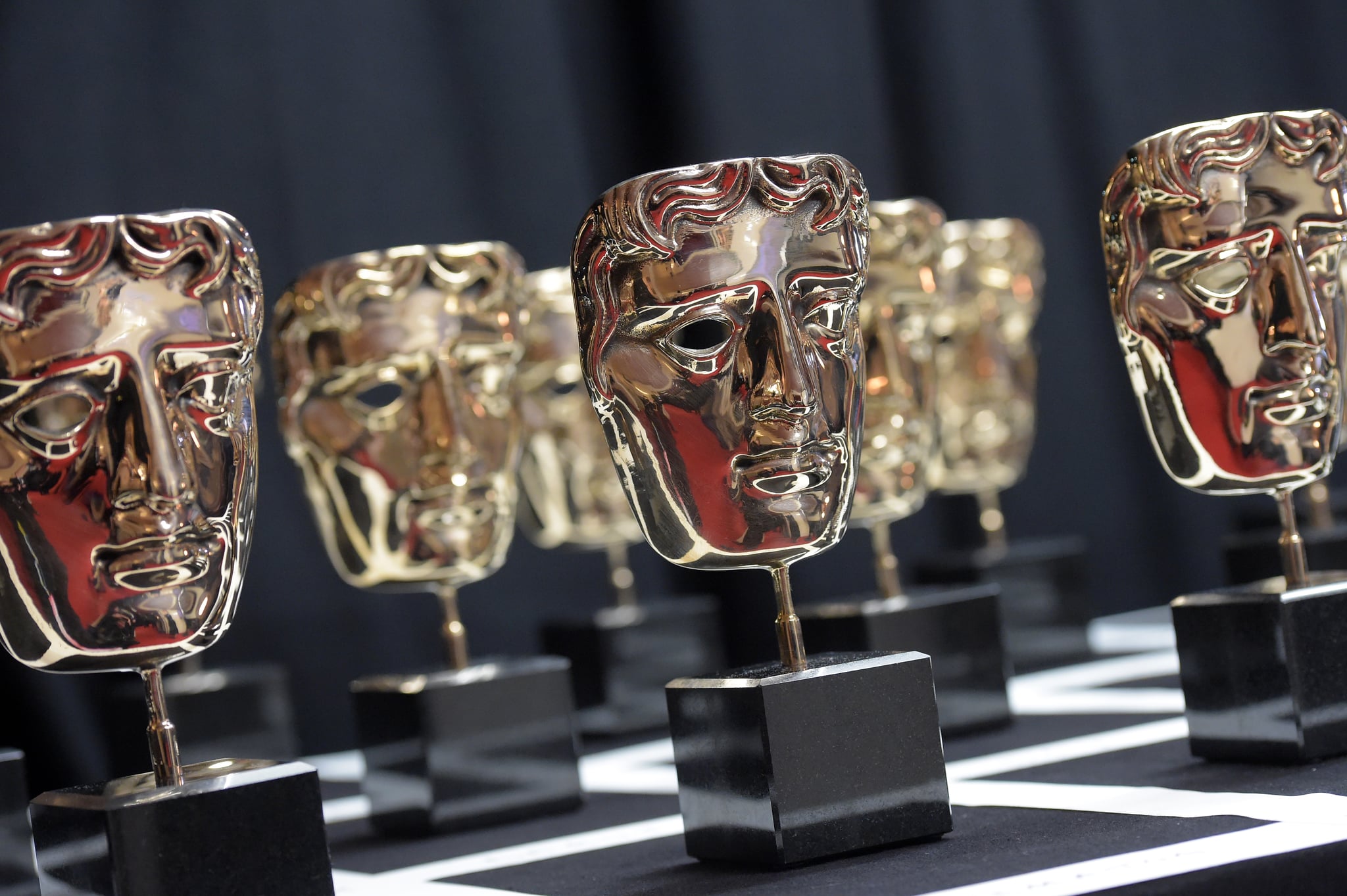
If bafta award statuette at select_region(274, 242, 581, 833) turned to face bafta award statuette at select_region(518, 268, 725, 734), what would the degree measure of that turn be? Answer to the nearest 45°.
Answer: approximately 135° to its left

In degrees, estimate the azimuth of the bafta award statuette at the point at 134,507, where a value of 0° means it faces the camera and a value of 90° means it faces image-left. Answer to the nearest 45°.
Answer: approximately 315°

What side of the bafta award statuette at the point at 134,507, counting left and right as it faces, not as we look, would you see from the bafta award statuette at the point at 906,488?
left

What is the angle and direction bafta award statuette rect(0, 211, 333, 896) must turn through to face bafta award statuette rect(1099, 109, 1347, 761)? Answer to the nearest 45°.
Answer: approximately 45° to its left

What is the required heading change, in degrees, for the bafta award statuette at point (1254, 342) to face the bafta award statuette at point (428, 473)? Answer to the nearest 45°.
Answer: approximately 135° to its right

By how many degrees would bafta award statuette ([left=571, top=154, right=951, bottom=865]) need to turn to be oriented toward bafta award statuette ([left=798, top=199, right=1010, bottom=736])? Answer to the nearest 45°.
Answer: approximately 135° to its left

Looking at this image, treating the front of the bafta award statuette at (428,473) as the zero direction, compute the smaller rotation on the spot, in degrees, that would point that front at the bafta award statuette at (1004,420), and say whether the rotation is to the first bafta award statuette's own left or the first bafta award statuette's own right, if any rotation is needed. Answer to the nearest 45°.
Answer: approximately 90° to the first bafta award statuette's own left
